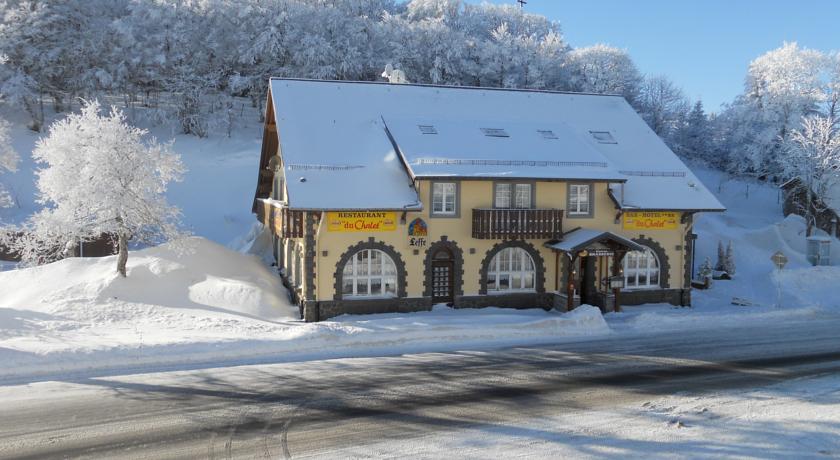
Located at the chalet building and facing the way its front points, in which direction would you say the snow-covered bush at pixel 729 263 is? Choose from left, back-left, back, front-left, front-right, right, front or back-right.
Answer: back-left

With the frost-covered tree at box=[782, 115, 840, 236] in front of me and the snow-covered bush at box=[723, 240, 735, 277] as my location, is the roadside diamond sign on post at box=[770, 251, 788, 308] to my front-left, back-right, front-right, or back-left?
back-right

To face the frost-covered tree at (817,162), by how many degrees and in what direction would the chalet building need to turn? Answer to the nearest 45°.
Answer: approximately 135° to its left

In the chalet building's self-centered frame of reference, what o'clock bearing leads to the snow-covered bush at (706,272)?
The snow-covered bush is roughly at 8 o'clock from the chalet building.

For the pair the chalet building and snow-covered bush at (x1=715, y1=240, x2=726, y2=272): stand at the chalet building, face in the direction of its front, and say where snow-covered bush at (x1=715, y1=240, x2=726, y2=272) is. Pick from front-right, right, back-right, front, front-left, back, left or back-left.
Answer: back-left

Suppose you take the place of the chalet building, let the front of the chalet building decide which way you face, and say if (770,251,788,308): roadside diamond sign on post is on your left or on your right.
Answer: on your left

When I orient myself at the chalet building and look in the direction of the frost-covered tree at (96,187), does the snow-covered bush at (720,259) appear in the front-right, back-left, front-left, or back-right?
back-right

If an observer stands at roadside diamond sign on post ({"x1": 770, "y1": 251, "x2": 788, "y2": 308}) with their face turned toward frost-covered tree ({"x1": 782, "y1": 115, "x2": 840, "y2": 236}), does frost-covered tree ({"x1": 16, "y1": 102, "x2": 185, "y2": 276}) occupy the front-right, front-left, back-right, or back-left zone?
back-left

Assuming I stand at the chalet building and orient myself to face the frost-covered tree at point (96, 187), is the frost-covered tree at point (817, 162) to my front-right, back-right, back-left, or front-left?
back-right

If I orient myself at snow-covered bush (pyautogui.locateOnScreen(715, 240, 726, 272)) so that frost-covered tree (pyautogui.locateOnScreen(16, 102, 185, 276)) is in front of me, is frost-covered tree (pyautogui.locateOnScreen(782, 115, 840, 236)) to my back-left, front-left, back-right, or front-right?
back-right

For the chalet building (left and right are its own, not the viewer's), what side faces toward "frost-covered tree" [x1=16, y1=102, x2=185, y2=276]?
right

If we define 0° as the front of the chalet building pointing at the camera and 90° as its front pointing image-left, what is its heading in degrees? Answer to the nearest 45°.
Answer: approximately 0°
